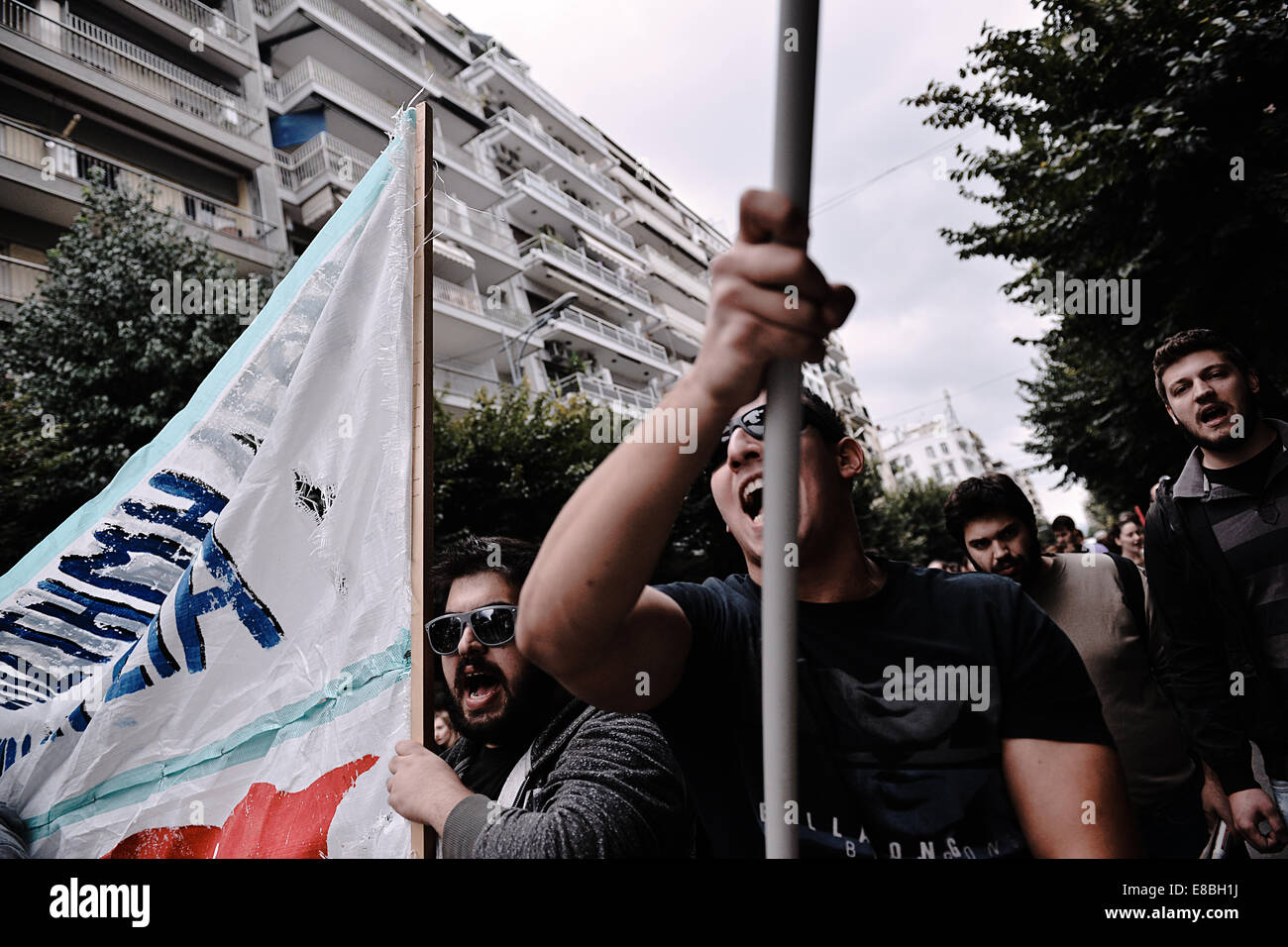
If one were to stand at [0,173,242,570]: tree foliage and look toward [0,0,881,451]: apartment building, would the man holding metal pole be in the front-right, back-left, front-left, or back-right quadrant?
back-right

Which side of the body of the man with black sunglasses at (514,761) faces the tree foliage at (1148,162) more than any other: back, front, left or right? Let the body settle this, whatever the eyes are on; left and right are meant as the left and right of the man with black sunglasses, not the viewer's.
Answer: back

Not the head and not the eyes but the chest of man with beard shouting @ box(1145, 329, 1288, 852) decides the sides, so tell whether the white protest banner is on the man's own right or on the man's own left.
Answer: on the man's own right

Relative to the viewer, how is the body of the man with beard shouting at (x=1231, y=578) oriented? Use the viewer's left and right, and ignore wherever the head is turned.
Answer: facing the viewer

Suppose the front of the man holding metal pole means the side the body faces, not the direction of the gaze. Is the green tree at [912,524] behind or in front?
behind

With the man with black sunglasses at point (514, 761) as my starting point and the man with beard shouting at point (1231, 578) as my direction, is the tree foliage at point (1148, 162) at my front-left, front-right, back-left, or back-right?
front-left

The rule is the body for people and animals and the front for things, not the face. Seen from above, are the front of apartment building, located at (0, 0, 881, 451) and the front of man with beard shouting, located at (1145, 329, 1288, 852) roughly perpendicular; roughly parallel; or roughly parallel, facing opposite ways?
roughly perpendicular

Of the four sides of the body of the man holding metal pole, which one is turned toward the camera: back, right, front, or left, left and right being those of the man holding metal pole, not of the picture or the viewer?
front

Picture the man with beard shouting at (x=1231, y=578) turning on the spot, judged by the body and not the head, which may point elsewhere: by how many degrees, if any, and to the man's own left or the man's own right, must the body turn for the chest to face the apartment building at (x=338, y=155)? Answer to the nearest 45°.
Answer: approximately 135° to the man's own right
